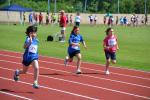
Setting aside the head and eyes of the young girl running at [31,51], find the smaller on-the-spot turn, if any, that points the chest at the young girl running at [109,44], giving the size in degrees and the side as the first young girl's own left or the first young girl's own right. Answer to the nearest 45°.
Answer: approximately 90° to the first young girl's own left

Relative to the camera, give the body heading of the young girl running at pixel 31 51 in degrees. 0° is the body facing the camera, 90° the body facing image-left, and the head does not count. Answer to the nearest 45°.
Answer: approximately 315°
